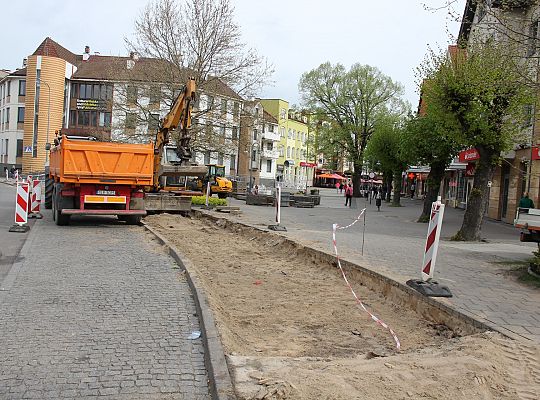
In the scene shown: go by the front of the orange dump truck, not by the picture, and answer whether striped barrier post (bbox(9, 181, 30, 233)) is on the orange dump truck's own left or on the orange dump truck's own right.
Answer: on the orange dump truck's own left

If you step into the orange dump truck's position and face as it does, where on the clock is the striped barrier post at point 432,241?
The striped barrier post is roughly at 5 o'clock from the orange dump truck.

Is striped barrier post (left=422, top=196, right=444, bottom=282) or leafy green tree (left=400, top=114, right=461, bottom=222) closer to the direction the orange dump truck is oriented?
the leafy green tree

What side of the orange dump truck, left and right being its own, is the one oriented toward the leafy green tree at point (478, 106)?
right

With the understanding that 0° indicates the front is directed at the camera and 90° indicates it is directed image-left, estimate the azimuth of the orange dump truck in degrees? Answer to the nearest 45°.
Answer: approximately 180°

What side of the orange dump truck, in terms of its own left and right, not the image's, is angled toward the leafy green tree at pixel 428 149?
right
